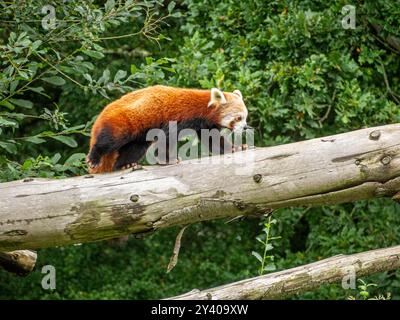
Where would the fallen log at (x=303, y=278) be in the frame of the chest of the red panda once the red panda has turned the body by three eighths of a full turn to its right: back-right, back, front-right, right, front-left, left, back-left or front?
left

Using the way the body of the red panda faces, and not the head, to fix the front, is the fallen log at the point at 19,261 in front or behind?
behind

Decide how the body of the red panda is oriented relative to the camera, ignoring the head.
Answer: to the viewer's right
